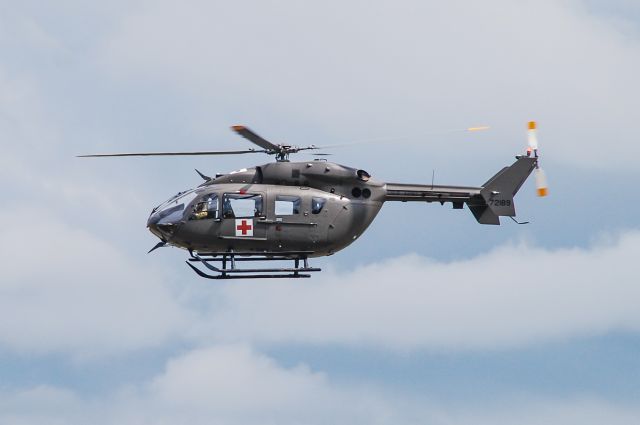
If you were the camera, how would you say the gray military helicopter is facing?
facing to the left of the viewer
